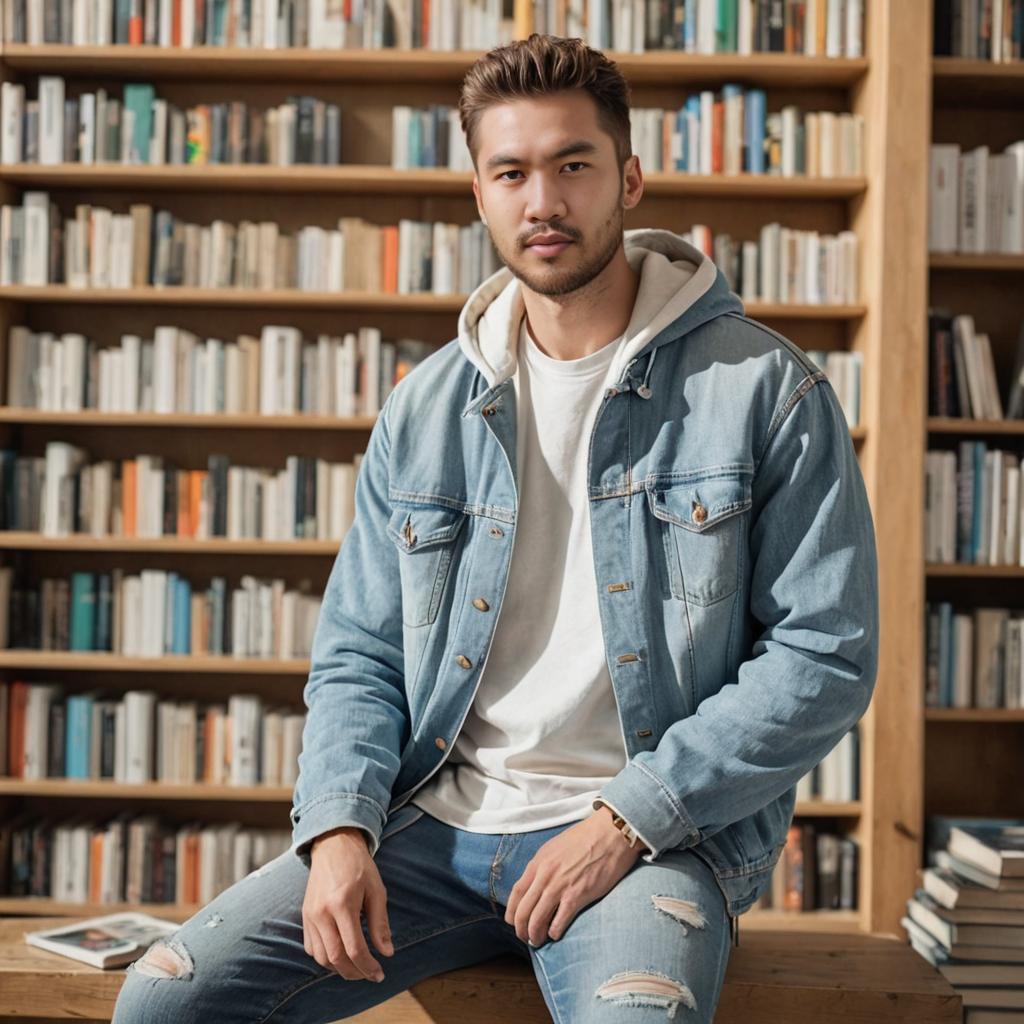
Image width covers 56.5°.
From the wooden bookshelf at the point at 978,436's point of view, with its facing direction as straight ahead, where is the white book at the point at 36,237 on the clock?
The white book is roughly at 2 o'clock from the wooden bookshelf.

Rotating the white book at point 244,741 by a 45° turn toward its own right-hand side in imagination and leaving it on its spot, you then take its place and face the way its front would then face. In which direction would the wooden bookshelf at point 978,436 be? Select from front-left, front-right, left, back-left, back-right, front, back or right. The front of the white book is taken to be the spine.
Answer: back-left

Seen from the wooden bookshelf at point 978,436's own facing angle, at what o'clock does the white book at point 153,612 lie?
The white book is roughly at 2 o'clock from the wooden bookshelf.

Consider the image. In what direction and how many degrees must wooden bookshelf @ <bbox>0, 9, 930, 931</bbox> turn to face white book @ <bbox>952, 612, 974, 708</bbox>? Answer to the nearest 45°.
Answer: approximately 90° to its left

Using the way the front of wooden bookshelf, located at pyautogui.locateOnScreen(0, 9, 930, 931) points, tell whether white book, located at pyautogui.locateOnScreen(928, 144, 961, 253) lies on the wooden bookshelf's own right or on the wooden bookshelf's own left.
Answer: on the wooden bookshelf's own left

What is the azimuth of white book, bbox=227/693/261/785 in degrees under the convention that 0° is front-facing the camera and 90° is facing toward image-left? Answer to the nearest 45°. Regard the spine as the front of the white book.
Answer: approximately 0°

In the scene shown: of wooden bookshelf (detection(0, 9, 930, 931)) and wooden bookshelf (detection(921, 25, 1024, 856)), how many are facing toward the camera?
2

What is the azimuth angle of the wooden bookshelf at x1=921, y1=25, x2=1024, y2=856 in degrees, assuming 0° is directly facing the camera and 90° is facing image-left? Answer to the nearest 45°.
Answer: approximately 0°

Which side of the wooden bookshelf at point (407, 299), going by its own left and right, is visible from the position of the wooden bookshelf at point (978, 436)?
left
